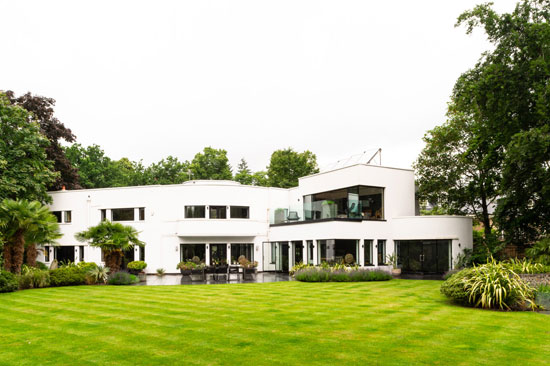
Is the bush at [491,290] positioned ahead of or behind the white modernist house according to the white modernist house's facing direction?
ahead

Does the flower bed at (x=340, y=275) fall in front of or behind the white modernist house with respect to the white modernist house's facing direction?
in front

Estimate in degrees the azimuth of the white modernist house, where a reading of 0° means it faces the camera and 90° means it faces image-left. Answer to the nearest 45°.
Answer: approximately 0°

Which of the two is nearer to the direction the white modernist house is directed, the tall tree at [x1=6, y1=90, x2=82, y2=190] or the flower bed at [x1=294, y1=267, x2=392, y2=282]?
the flower bed

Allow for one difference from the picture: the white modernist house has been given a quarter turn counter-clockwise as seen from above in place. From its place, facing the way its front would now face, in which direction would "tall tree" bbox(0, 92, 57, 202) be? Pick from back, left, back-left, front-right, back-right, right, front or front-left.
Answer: back

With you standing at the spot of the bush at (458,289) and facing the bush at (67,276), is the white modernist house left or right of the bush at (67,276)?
right
